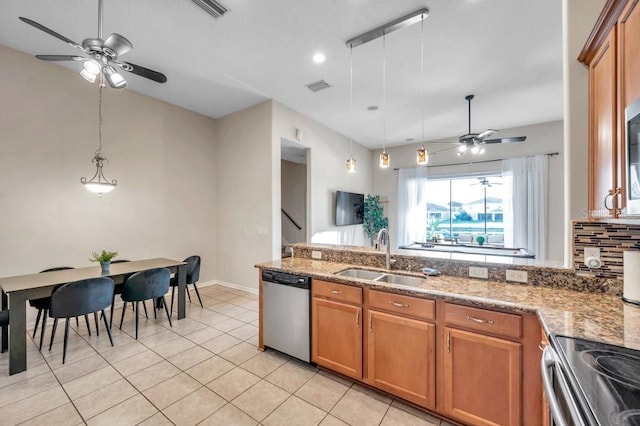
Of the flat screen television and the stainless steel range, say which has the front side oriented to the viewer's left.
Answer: the stainless steel range

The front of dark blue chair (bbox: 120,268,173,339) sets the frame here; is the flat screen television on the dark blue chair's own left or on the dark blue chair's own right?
on the dark blue chair's own right

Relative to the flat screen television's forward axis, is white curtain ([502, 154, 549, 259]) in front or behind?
in front

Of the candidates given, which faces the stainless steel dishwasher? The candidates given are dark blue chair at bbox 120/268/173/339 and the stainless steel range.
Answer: the stainless steel range

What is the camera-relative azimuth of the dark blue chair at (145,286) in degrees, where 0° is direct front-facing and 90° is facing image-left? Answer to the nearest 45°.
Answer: approximately 135°

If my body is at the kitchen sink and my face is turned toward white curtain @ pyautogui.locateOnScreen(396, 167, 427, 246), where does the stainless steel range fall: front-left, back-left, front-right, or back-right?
back-right

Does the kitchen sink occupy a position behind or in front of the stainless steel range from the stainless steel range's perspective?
in front

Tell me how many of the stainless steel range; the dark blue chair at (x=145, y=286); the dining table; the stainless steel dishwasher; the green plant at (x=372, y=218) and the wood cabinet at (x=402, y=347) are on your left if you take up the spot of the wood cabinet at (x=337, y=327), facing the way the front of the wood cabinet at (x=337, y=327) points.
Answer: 2

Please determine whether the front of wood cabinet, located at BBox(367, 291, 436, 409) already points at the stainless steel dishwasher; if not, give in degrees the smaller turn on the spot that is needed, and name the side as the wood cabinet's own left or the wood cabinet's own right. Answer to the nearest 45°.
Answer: approximately 45° to the wood cabinet's own right

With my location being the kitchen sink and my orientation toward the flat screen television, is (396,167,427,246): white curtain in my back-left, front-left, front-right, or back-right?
front-right

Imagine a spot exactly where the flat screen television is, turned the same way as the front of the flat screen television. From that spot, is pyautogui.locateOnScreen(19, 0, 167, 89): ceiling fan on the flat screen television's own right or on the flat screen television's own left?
on the flat screen television's own right

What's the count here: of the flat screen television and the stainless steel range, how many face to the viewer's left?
1

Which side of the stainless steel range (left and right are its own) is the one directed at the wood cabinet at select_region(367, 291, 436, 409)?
front

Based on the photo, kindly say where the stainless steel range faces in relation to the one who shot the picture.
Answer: facing to the left of the viewer

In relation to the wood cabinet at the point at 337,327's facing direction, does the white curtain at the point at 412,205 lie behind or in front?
behind

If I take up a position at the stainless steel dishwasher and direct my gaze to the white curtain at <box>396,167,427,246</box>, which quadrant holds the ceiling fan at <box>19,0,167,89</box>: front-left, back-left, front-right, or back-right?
back-left
